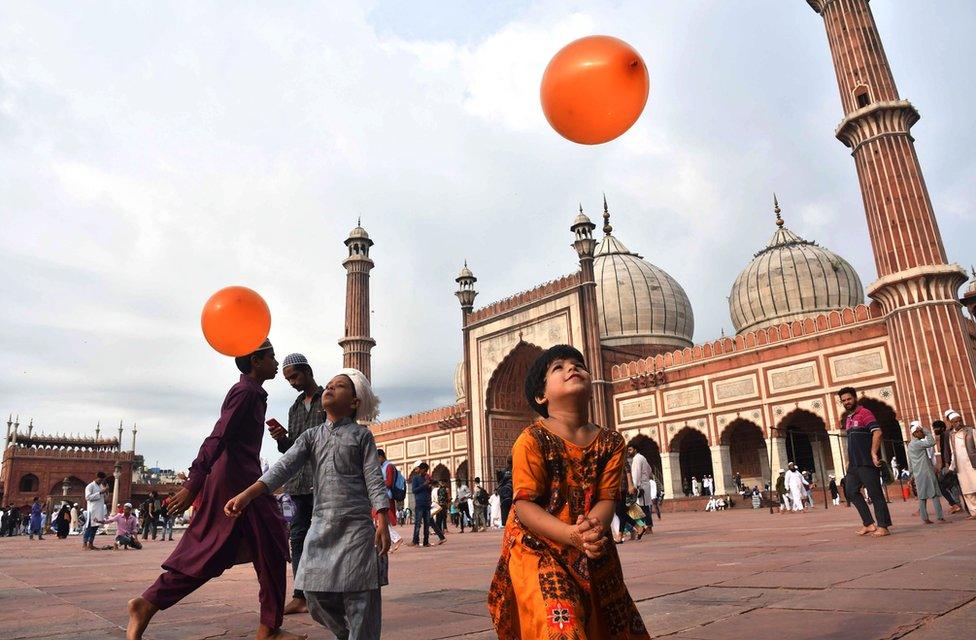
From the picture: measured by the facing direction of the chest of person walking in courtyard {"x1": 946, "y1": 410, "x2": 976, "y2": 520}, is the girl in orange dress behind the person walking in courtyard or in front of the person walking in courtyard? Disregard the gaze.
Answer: in front

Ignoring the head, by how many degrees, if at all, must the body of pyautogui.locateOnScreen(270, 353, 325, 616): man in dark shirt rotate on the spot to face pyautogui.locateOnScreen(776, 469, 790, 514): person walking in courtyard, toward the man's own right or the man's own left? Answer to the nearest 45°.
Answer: approximately 180°

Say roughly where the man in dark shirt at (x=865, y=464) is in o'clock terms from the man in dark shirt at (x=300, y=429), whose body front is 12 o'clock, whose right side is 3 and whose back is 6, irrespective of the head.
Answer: the man in dark shirt at (x=865, y=464) is roughly at 7 o'clock from the man in dark shirt at (x=300, y=429).

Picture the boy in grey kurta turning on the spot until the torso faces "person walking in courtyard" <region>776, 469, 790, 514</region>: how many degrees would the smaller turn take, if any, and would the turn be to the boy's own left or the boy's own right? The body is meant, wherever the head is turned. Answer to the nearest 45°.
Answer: approximately 180°

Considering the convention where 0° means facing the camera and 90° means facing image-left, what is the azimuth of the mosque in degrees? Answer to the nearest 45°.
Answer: approximately 45°

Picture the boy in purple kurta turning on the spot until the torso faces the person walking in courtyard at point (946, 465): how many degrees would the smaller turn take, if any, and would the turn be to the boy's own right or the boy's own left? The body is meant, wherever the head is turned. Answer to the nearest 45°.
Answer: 0° — they already face them

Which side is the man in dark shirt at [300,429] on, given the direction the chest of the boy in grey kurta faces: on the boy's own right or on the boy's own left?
on the boy's own right

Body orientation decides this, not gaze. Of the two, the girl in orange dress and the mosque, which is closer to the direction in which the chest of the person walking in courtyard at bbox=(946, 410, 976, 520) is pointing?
the girl in orange dress

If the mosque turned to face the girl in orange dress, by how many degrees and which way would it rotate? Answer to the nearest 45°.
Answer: approximately 45° to its left

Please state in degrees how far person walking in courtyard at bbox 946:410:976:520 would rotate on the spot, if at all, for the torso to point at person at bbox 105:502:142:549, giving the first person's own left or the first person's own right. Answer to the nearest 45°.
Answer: approximately 45° to the first person's own right

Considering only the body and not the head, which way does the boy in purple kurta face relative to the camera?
to the viewer's right

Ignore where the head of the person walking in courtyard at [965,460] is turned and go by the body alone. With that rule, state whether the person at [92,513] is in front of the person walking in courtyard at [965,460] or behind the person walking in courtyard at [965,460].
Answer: in front

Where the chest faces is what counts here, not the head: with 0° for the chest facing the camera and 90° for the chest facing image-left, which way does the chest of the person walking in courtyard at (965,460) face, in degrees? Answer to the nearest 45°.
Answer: approximately 45°

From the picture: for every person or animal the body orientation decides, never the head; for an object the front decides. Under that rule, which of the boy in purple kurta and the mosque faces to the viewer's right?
the boy in purple kurta
